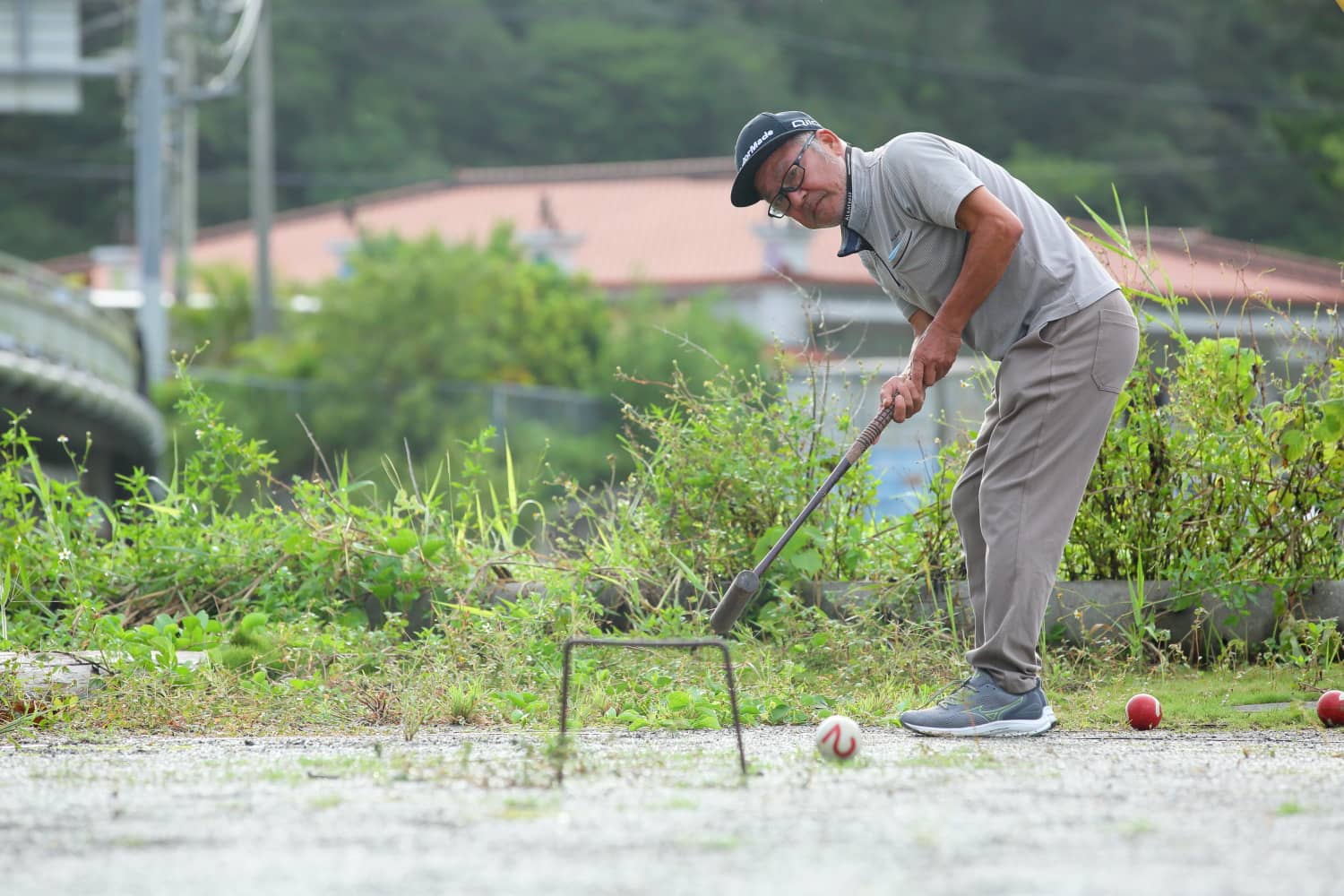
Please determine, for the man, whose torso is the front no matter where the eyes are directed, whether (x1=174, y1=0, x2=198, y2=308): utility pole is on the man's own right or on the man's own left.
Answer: on the man's own right

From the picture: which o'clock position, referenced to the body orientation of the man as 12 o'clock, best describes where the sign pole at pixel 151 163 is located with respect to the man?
The sign pole is roughly at 2 o'clock from the man.

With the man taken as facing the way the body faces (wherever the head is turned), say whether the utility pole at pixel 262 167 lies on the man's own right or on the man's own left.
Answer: on the man's own right

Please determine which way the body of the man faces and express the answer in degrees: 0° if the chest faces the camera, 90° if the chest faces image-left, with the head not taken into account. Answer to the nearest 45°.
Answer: approximately 90°

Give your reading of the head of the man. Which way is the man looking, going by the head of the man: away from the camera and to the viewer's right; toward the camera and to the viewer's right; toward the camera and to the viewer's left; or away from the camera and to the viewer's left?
toward the camera and to the viewer's left
